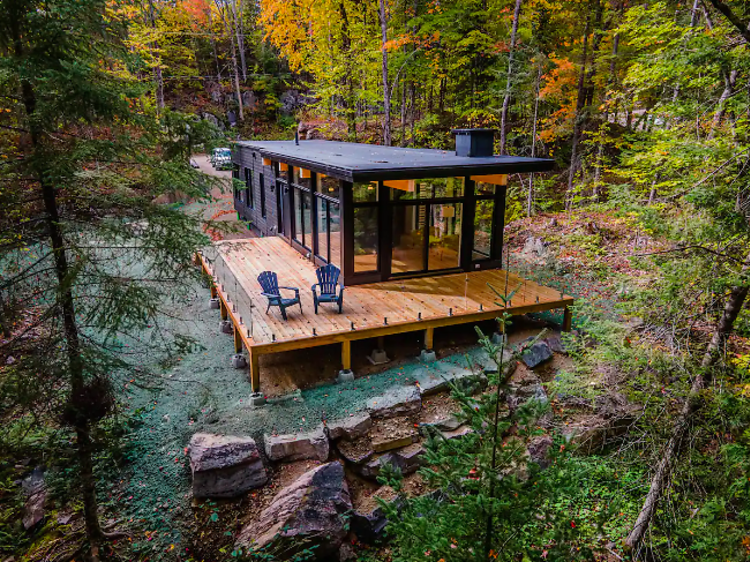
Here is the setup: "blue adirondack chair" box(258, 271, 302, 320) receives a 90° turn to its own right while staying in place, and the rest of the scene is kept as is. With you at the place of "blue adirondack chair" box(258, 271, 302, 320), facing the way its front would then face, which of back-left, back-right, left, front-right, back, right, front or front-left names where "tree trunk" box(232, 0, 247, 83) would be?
back-right

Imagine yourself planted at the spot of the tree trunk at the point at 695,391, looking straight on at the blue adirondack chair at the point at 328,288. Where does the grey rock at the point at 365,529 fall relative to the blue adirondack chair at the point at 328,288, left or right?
left

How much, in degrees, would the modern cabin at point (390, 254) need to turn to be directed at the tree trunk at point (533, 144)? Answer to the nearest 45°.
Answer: approximately 135° to its left

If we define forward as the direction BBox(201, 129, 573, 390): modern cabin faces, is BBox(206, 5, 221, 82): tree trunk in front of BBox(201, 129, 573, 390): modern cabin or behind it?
behind

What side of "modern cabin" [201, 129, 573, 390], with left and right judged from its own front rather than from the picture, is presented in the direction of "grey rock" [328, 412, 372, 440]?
front

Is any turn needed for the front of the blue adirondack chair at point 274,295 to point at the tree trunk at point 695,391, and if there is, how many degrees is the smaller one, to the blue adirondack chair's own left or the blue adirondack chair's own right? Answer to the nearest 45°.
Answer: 0° — it already faces it

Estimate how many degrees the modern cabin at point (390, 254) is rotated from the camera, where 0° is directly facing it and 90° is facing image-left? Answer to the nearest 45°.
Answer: approximately 0°

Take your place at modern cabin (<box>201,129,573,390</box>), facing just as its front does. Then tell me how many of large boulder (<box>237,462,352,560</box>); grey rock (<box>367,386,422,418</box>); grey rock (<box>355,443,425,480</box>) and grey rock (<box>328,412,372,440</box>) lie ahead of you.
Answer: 4

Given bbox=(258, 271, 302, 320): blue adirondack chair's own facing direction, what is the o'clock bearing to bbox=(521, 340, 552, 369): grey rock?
The grey rock is roughly at 11 o'clock from the blue adirondack chair.

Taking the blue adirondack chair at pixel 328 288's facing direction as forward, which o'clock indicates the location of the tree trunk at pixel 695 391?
The tree trunk is roughly at 11 o'clock from the blue adirondack chair.

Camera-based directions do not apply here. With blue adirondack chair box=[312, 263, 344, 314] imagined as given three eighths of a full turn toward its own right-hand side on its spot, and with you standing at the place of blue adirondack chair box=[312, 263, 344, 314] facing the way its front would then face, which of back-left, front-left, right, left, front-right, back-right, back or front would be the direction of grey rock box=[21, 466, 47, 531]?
left

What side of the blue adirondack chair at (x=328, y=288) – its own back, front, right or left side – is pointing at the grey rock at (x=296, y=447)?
front

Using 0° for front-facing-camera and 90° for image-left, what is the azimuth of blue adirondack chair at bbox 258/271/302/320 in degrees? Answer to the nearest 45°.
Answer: approximately 315°

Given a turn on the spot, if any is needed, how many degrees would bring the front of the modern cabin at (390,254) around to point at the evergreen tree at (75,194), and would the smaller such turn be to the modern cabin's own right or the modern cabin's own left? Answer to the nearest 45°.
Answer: approximately 45° to the modern cabin's own right

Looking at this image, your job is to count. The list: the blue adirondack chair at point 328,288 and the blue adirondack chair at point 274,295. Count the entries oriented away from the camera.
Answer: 0
